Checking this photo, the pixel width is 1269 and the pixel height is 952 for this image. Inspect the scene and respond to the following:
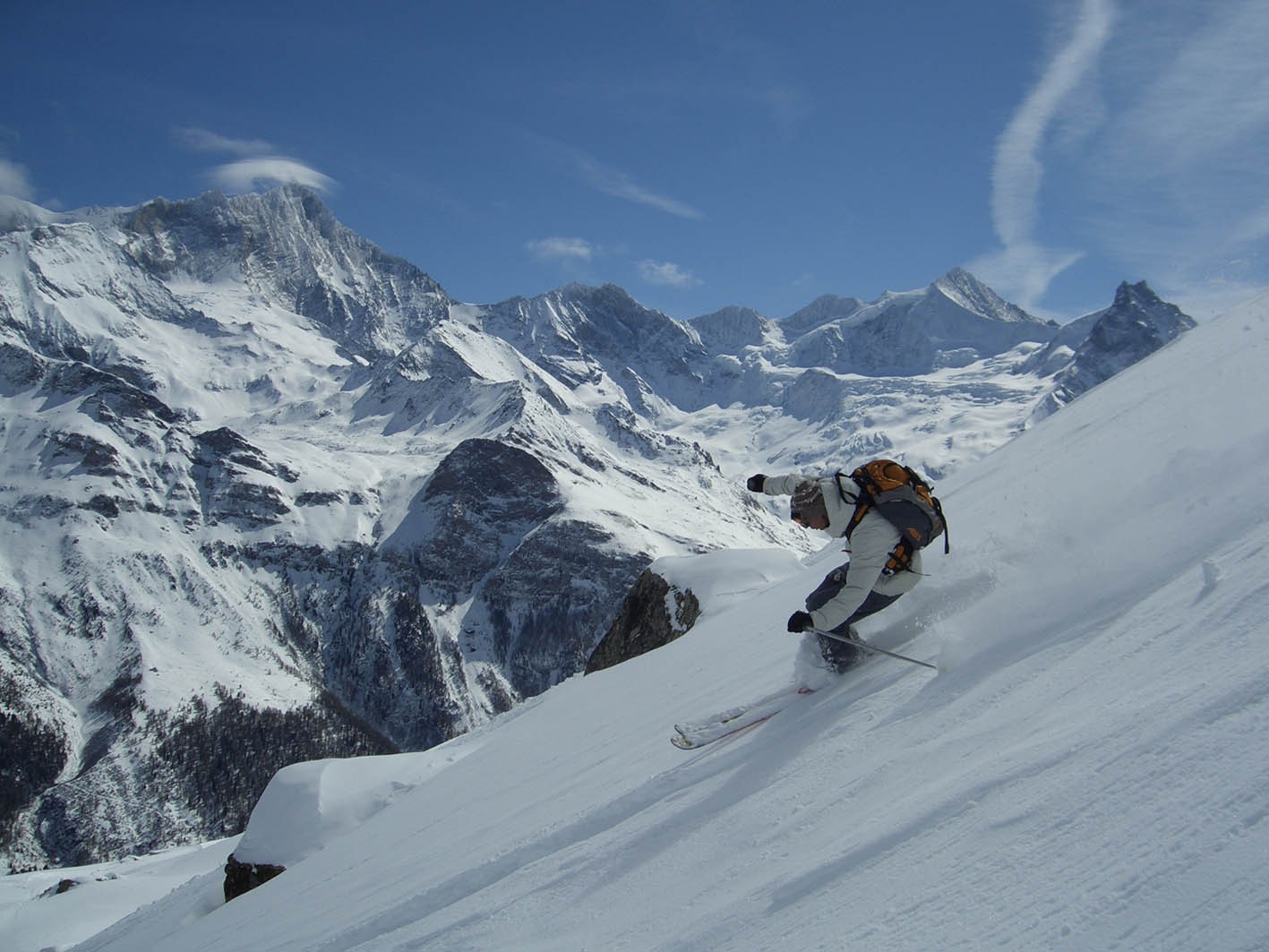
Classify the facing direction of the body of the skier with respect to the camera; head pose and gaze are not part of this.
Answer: to the viewer's left

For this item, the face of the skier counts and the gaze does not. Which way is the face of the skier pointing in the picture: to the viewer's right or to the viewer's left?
to the viewer's left
